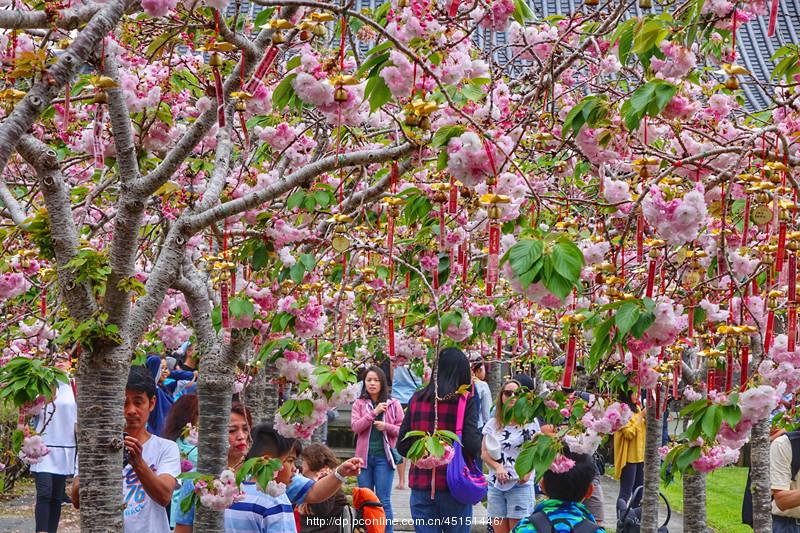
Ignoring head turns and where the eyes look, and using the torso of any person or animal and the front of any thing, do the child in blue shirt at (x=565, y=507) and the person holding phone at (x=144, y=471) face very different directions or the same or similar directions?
very different directions

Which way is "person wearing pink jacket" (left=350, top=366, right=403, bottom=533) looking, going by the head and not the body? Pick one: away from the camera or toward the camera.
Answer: toward the camera

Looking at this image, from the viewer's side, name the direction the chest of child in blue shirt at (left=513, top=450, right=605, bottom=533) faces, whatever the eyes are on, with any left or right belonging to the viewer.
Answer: facing away from the viewer

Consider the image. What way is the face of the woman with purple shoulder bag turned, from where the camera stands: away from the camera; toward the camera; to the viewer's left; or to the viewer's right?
away from the camera

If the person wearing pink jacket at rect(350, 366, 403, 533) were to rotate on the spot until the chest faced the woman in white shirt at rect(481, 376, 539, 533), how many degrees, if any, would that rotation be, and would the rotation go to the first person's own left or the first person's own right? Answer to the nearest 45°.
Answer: approximately 45° to the first person's own left

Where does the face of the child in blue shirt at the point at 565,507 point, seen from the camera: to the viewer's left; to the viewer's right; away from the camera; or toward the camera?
away from the camera

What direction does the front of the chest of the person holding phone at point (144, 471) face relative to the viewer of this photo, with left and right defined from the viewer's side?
facing the viewer and to the left of the viewer

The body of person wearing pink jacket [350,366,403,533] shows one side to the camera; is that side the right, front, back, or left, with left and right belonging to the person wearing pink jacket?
front

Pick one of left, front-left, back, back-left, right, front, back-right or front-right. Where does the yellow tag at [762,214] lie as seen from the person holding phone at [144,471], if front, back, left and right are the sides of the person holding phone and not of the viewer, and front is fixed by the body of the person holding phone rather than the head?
left
